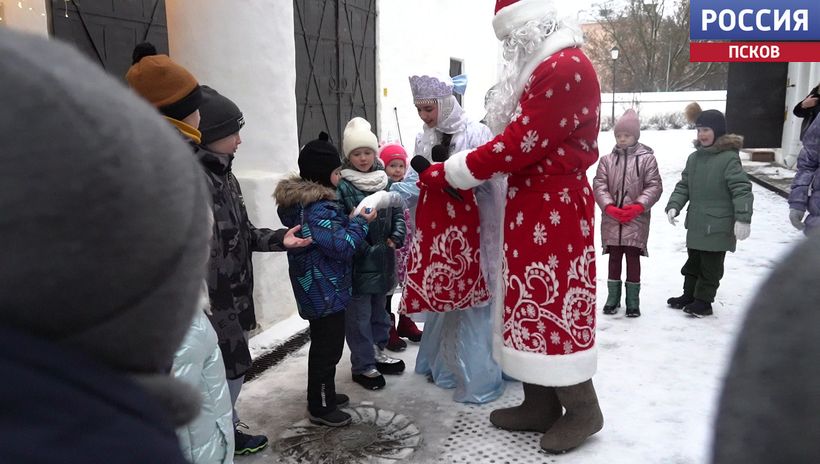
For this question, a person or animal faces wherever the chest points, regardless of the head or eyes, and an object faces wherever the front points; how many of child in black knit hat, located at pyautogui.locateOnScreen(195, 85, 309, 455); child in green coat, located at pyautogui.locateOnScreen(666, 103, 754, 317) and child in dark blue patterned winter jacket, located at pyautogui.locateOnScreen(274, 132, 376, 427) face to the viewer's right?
2

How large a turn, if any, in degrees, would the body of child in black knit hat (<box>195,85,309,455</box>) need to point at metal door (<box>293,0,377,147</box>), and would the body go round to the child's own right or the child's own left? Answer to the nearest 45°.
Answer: approximately 90° to the child's own left

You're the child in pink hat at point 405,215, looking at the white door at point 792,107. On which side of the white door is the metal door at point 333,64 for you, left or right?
left

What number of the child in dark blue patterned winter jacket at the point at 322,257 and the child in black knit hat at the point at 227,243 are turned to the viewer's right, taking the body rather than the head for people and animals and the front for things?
2

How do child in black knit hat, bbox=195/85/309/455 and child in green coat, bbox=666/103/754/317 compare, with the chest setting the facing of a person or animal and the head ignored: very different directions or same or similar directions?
very different directions

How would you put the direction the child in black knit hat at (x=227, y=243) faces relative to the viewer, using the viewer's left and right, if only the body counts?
facing to the right of the viewer

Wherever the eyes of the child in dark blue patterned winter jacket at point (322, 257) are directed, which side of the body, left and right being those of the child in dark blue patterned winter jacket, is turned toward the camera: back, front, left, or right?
right

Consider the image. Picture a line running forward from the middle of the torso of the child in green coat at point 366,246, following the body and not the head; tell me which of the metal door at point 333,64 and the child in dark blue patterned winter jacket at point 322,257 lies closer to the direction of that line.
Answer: the child in dark blue patterned winter jacket

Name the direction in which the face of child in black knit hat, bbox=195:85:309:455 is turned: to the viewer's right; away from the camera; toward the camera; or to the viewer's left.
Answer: to the viewer's right
